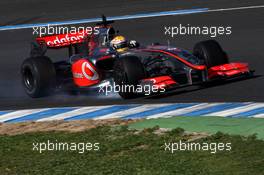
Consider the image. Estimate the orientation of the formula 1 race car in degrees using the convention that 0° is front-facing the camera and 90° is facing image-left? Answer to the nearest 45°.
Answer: approximately 315°
